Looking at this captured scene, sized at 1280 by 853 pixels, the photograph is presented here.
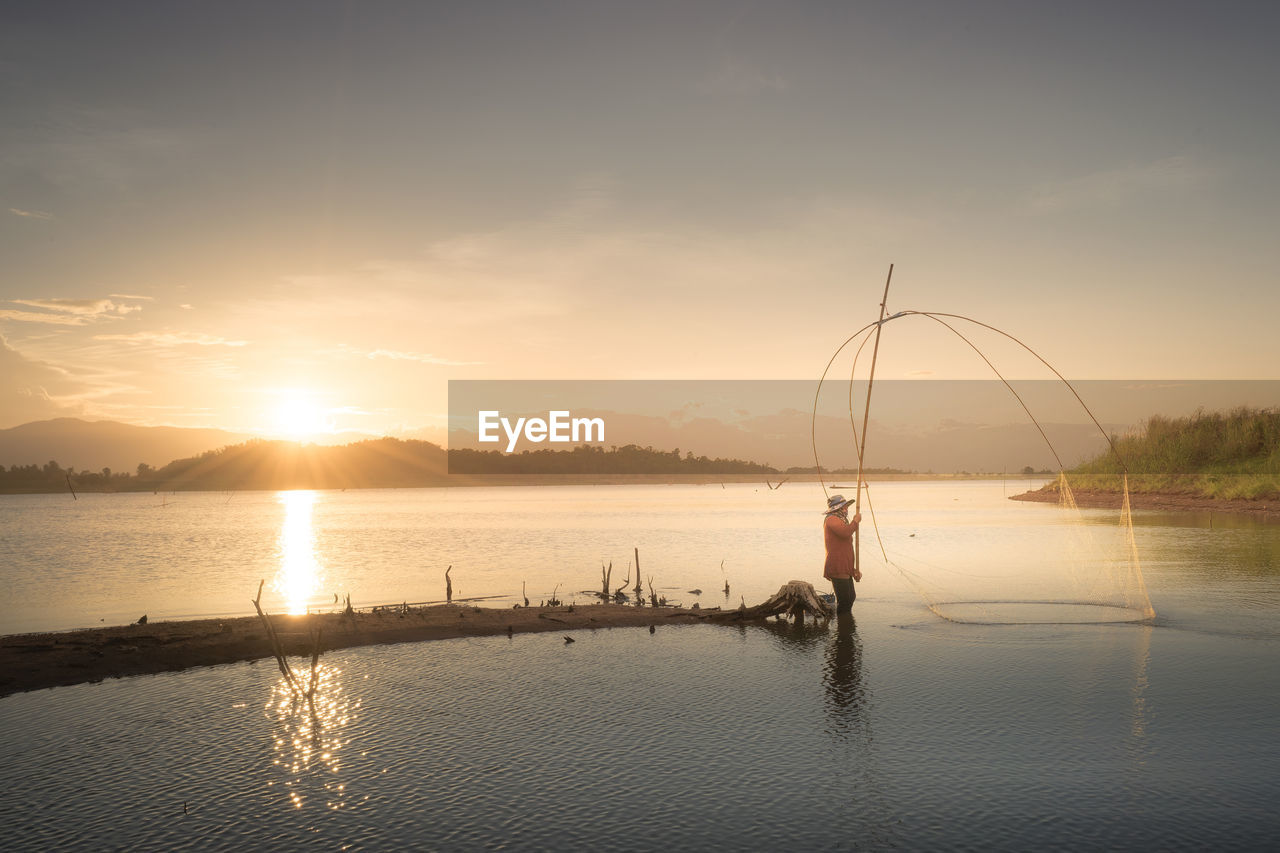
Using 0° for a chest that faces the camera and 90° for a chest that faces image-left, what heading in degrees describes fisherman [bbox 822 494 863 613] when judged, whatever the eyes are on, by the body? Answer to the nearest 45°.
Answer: approximately 270°
